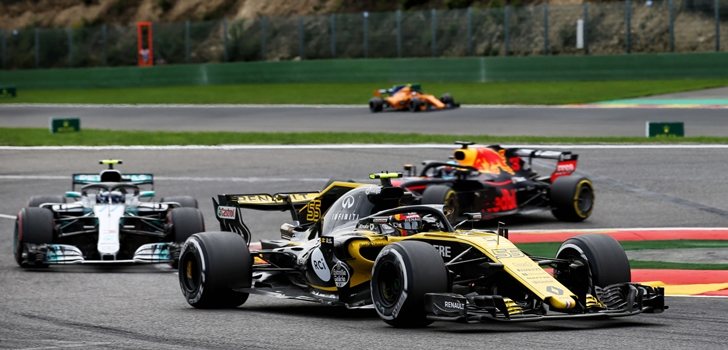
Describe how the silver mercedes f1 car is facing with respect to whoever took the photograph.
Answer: facing the viewer

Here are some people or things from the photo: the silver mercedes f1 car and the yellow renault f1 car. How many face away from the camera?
0

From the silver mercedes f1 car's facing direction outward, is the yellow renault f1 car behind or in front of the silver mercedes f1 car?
in front

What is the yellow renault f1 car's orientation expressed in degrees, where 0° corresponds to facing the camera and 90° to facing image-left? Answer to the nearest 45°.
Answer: approximately 315°

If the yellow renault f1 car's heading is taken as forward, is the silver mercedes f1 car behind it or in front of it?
behind

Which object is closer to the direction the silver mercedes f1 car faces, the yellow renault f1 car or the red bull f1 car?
the yellow renault f1 car

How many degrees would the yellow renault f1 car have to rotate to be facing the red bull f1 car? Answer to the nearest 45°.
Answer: approximately 135° to its left

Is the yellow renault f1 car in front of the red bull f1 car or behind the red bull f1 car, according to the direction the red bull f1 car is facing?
in front
